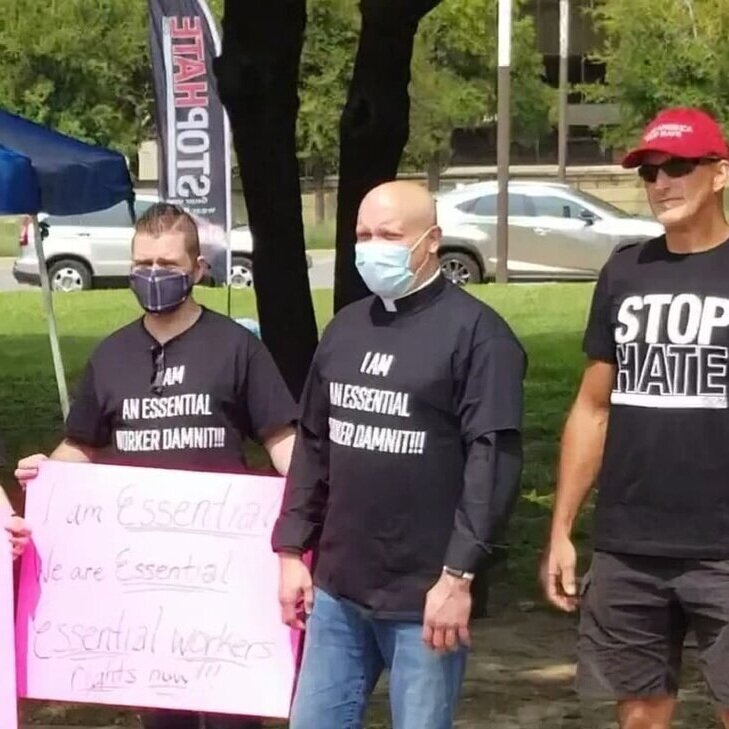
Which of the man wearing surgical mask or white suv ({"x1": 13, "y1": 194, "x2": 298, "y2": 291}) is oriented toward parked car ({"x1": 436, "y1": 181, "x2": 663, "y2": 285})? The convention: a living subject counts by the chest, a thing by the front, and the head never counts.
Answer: the white suv

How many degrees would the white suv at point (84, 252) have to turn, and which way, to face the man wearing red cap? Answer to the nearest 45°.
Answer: approximately 90° to its right

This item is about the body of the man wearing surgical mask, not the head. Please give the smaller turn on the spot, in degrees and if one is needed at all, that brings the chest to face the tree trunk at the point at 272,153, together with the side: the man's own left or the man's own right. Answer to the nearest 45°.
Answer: approximately 135° to the man's own right

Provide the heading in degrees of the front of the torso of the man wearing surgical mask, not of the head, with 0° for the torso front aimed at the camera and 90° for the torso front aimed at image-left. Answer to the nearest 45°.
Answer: approximately 45°

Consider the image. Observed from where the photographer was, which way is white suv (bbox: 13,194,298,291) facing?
facing to the right of the viewer

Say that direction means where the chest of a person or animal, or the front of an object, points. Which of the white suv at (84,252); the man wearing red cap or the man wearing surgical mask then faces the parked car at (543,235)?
the white suv
